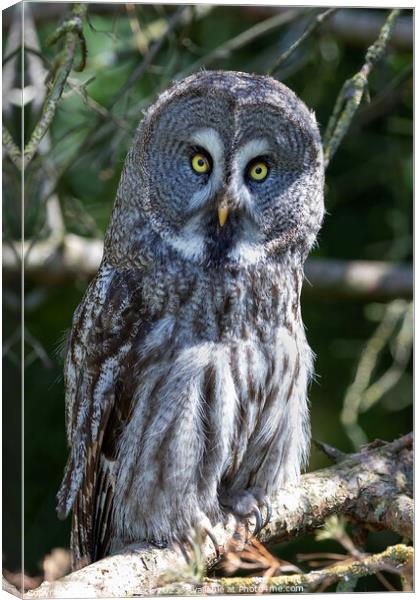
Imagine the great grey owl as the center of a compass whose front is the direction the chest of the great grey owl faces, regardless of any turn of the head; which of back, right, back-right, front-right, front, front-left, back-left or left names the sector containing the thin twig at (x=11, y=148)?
back-right

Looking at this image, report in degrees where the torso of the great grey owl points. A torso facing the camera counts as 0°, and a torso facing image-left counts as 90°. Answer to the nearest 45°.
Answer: approximately 315°
